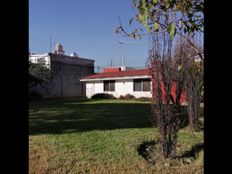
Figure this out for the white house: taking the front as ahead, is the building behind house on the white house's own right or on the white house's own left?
on the white house's own right

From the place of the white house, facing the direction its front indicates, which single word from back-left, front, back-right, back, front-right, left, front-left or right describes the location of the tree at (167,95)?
front

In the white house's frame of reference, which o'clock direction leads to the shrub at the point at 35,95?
The shrub is roughly at 3 o'clock from the white house.

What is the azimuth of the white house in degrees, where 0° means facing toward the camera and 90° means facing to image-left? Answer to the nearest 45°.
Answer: approximately 0°

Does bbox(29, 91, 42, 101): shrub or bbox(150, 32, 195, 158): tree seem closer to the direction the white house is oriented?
the tree

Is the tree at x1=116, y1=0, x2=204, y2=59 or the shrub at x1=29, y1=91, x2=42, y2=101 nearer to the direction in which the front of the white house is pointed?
the tree

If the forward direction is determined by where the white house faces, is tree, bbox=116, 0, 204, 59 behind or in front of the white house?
in front

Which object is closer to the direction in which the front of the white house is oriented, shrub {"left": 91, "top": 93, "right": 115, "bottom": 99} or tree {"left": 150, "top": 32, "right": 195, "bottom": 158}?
the tree
